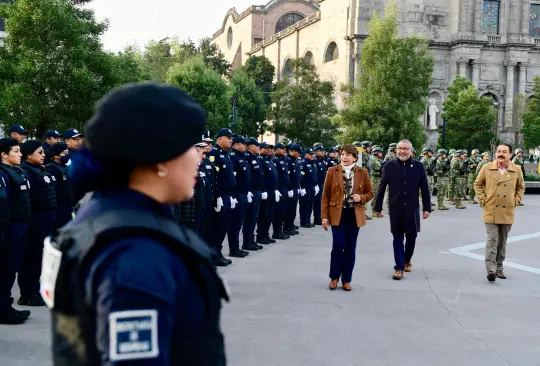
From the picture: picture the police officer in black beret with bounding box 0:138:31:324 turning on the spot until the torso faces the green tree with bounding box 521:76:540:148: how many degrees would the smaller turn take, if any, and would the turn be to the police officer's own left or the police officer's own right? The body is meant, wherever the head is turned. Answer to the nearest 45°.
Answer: approximately 90° to the police officer's own left

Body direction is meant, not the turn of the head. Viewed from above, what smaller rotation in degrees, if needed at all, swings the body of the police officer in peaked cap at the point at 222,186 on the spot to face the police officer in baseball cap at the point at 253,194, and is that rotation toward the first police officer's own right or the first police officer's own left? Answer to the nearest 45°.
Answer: approximately 90° to the first police officer's own left

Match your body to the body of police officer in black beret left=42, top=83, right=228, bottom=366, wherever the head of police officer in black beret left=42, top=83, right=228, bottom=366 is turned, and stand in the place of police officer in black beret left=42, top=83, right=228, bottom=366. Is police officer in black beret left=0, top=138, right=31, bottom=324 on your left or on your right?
on your left

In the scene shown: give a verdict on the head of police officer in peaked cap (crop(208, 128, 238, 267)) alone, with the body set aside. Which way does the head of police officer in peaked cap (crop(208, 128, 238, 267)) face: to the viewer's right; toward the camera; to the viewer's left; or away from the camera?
to the viewer's right

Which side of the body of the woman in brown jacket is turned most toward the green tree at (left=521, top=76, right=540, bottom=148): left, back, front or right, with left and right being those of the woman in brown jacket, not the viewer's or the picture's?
back

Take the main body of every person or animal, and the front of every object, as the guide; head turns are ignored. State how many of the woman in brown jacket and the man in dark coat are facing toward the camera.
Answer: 2

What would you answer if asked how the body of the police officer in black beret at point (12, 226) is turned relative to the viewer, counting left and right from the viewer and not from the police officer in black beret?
facing the viewer and to the right of the viewer

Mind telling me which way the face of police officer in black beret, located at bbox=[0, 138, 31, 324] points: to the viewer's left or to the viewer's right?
to the viewer's right

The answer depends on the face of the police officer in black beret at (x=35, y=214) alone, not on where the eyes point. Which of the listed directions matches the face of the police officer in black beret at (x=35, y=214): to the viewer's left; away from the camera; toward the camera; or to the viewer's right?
to the viewer's right

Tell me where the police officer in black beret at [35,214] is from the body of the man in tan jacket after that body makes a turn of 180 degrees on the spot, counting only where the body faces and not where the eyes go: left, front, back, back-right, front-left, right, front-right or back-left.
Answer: back-left

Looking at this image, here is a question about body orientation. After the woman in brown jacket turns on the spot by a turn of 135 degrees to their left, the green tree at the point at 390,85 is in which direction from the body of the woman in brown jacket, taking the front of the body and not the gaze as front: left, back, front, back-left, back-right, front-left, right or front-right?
front-left

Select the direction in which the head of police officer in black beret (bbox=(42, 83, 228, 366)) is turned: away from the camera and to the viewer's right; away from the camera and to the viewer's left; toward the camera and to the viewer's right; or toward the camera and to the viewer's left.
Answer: away from the camera and to the viewer's right
